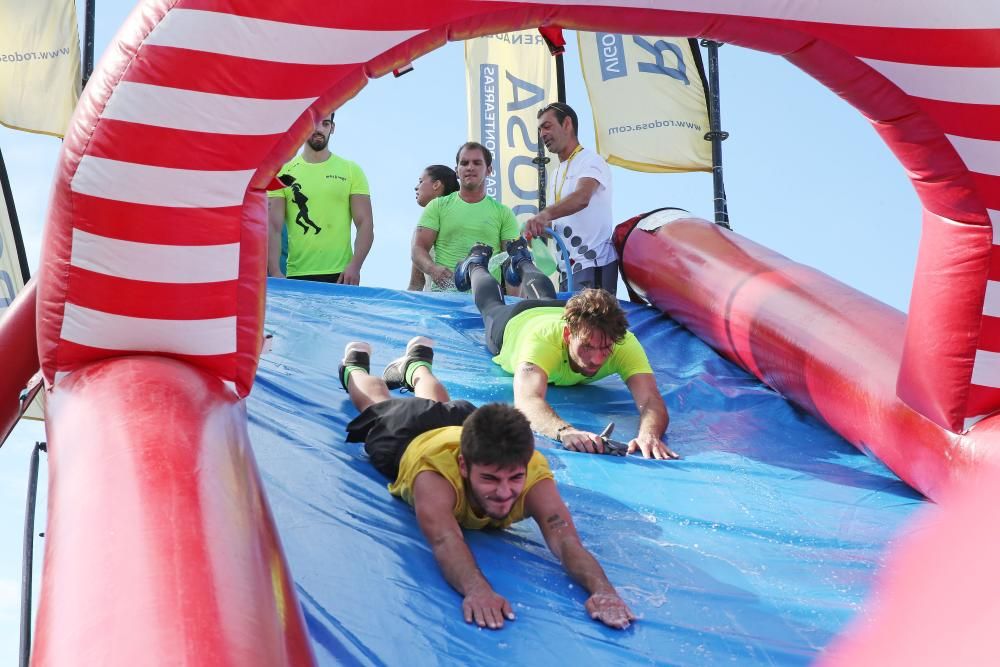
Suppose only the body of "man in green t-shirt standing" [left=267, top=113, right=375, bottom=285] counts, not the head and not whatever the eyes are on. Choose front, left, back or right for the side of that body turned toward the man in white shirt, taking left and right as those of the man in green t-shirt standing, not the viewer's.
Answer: left

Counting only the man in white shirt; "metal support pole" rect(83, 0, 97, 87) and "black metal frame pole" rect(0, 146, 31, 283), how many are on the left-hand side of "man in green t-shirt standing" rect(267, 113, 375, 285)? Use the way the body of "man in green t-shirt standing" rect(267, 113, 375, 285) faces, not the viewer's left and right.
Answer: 1

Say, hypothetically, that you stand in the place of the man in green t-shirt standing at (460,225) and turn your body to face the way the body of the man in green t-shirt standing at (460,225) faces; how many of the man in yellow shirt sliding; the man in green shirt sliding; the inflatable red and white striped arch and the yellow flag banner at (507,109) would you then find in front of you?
3

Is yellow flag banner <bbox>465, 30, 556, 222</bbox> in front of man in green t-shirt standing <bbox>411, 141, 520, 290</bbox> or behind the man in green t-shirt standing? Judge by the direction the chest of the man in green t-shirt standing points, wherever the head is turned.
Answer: behind

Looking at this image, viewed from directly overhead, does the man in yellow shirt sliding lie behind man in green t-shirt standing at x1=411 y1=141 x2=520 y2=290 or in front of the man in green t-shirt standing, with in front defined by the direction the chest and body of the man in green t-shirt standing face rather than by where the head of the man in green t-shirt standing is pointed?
in front

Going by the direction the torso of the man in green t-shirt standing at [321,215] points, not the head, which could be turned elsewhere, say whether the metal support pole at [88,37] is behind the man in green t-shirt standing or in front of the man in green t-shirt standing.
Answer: behind

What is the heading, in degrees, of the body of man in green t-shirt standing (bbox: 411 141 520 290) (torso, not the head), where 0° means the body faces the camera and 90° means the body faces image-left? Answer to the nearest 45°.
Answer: approximately 0°

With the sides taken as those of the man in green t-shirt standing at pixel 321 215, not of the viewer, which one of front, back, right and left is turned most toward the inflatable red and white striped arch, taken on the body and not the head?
front

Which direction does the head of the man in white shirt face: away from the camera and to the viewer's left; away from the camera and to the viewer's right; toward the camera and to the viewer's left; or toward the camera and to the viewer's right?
toward the camera and to the viewer's left

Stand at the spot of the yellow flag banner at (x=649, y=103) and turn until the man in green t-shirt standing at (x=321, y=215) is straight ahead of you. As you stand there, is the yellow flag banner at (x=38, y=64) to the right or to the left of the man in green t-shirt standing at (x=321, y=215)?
right

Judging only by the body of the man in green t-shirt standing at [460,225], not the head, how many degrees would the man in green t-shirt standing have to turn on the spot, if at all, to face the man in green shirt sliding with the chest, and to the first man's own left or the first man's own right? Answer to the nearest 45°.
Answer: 0° — they already face them

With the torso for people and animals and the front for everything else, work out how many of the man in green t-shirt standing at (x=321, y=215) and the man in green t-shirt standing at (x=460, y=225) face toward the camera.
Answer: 2

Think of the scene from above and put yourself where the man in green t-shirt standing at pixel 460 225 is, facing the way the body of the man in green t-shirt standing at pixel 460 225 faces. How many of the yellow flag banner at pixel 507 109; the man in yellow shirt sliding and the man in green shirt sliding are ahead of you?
2

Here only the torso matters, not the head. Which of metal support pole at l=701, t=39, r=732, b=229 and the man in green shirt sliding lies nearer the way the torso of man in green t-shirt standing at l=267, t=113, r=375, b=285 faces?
the man in green shirt sliding
